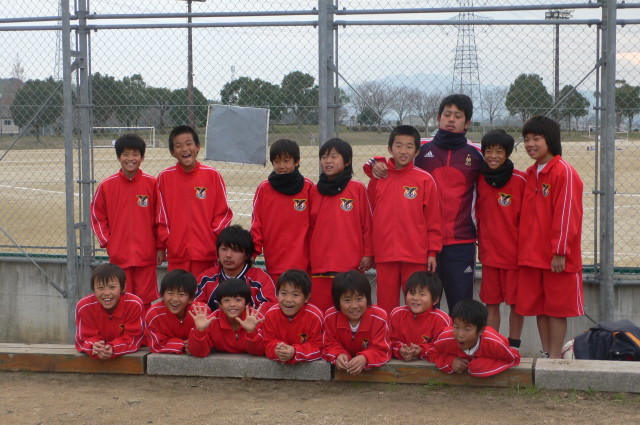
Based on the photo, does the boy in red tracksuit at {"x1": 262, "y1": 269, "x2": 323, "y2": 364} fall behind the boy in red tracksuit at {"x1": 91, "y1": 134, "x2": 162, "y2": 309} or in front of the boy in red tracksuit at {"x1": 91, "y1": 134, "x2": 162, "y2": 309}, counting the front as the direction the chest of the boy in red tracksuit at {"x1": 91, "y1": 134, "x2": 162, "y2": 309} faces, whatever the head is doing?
in front

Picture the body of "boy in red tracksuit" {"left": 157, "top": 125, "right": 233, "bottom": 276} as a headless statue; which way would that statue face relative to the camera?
toward the camera

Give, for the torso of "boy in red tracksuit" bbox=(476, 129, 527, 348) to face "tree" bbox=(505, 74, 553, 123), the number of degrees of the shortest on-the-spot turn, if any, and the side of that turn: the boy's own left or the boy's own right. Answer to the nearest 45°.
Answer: approximately 180°

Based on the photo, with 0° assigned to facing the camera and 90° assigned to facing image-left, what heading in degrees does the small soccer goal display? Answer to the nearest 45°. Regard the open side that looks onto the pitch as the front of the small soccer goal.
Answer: approximately 0°

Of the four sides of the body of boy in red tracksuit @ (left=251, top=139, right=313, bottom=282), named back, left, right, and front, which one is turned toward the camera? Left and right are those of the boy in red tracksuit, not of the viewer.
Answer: front

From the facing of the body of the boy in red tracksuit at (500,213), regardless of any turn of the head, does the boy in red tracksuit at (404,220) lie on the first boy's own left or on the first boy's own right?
on the first boy's own right

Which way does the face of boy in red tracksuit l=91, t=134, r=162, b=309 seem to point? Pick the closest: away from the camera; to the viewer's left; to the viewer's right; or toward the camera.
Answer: toward the camera

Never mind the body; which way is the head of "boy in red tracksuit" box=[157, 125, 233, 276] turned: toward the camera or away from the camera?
toward the camera

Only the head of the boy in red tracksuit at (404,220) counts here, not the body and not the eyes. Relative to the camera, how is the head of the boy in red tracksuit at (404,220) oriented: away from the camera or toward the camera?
toward the camera

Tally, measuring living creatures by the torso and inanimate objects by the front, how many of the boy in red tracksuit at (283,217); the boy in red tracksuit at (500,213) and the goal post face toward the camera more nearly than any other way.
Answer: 3

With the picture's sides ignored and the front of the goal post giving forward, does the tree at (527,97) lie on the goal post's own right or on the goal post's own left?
on the goal post's own left

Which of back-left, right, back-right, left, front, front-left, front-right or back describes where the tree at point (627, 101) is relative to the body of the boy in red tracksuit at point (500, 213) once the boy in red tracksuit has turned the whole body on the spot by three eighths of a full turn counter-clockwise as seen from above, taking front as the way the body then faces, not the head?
front

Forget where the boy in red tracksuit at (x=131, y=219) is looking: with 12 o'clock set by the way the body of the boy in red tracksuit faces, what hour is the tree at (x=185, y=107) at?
The tree is roughly at 7 o'clock from the boy in red tracksuit.

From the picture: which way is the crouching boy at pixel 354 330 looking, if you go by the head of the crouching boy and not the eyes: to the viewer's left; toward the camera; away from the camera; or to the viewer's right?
toward the camera

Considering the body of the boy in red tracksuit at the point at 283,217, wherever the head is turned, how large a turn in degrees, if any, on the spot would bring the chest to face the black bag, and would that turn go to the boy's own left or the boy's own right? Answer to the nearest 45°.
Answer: approximately 90° to the boy's own left

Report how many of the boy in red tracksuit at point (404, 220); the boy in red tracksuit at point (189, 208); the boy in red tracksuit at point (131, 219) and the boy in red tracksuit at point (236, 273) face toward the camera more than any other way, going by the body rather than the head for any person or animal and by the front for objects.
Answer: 4

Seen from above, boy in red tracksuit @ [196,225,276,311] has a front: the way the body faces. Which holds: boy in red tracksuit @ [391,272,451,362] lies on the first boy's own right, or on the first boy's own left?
on the first boy's own left
